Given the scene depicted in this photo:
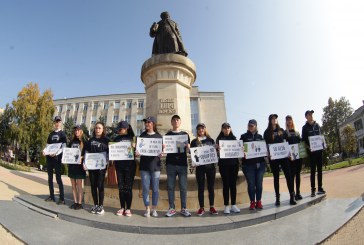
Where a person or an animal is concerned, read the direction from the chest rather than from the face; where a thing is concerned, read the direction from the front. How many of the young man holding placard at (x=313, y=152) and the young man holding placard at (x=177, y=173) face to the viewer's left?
0

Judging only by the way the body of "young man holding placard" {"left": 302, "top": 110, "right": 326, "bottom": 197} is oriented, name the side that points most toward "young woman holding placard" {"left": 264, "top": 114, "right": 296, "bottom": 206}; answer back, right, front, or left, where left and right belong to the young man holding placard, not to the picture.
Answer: right

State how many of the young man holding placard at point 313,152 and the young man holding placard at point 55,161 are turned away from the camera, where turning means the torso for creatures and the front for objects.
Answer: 0

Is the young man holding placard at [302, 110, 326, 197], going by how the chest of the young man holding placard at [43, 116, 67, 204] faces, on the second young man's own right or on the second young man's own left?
on the second young man's own left

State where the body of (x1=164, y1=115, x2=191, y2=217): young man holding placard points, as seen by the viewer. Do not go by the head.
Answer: toward the camera

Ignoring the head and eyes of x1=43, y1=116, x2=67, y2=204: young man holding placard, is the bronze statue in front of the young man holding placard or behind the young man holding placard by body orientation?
behind

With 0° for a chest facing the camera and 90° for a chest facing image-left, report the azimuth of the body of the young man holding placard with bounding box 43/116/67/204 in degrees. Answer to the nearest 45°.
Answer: approximately 45°

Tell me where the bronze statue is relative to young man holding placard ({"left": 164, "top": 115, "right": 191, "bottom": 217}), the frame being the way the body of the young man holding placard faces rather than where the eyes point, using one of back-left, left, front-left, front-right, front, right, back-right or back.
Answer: back

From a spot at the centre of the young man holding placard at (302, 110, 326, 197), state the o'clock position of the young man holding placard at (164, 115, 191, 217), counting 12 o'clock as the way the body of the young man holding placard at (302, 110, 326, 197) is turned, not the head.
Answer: the young man holding placard at (164, 115, 191, 217) is roughly at 3 o'clock from the young man holding placard at (302, 110, 326, 197).

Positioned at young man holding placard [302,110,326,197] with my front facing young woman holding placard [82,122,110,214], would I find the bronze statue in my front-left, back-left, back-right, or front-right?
front-right

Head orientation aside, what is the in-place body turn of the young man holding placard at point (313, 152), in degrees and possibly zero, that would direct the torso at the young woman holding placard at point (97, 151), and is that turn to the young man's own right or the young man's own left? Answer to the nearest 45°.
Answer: approximately 90° to the young man's own right

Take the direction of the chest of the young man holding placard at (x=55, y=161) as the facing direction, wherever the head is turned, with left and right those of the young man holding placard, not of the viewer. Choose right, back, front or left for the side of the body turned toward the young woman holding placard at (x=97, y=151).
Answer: left

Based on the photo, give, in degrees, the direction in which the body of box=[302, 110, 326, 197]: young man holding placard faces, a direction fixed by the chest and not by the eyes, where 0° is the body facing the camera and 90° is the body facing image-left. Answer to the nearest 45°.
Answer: approximately 315°

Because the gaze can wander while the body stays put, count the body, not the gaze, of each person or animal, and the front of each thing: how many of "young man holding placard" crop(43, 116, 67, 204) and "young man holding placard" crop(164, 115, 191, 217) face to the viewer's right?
0

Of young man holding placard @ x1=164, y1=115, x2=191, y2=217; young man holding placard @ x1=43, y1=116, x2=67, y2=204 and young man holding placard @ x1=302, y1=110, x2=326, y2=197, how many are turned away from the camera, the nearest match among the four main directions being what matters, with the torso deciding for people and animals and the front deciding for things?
0
